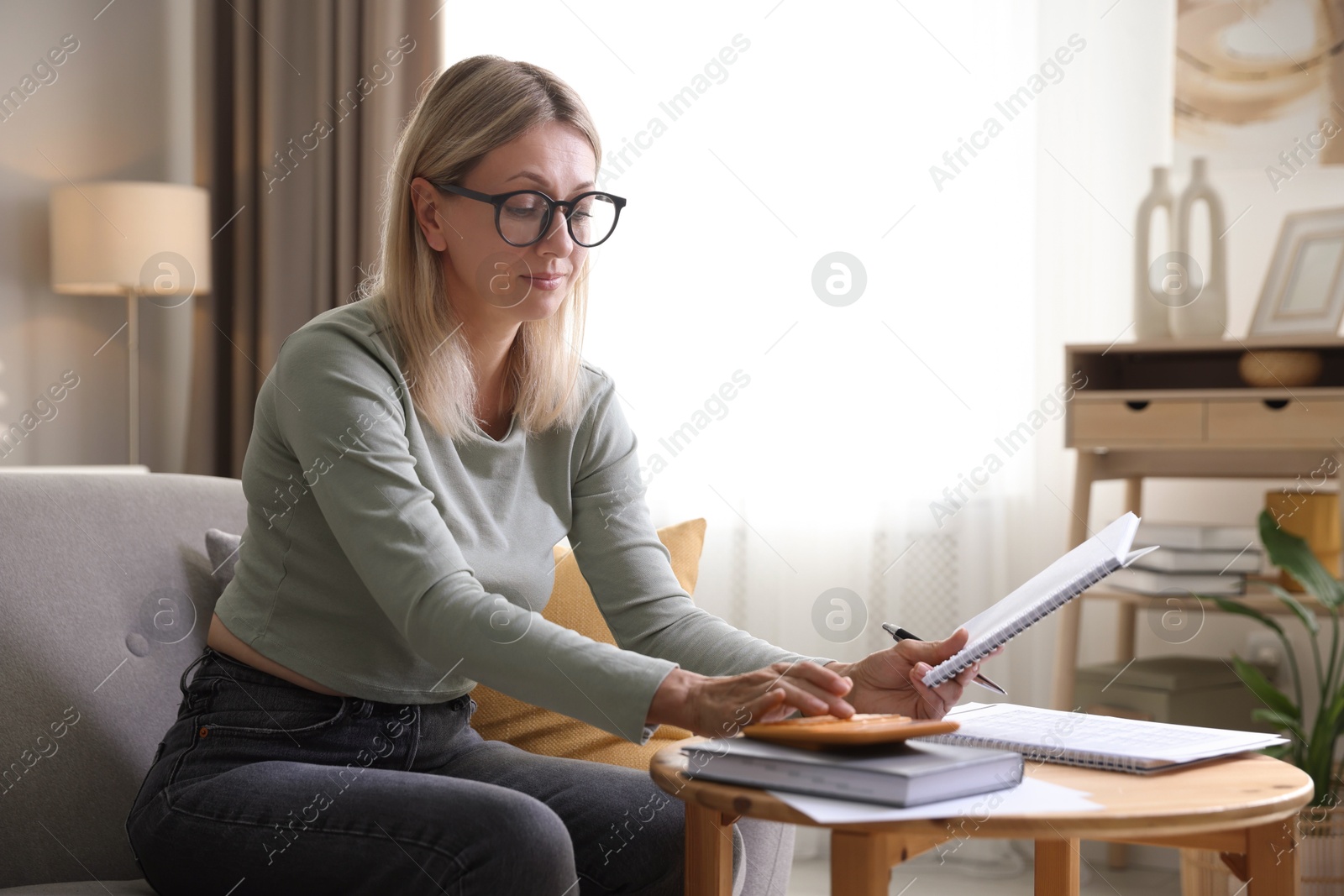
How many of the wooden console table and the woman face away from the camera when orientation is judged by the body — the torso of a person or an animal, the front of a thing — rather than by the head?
0

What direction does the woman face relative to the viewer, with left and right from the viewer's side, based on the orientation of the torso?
facing the viewer and to the right of the viewer

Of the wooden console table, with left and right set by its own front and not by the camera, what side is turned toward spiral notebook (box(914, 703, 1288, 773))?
front

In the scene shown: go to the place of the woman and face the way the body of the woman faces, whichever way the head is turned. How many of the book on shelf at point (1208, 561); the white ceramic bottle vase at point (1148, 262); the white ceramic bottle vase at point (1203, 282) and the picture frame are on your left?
4

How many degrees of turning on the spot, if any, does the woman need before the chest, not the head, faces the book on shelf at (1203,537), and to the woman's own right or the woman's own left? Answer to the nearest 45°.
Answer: approximately 90° to the woman's own left

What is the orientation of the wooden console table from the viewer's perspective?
toward the camera

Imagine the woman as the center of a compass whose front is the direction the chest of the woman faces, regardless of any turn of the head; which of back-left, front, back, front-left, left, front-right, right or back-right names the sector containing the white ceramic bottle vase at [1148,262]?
left

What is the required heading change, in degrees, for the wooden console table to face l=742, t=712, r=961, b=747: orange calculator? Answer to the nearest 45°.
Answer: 0° — it already faces it

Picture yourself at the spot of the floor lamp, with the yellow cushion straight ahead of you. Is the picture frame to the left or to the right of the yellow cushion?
left

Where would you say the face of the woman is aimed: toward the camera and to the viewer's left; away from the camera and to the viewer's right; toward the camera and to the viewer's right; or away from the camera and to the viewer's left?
toward the camera and to the viewer's right
